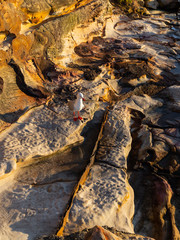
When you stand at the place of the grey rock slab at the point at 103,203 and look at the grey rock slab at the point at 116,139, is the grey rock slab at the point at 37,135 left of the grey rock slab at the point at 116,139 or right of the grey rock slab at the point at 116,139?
left

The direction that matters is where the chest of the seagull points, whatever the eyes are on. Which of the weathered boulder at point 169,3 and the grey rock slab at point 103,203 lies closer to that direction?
the grey rock slab

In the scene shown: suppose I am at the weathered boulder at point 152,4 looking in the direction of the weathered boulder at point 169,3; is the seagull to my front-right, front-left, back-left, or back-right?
back-right

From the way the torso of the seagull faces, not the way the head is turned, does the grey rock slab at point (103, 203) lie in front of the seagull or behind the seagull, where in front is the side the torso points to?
in front
